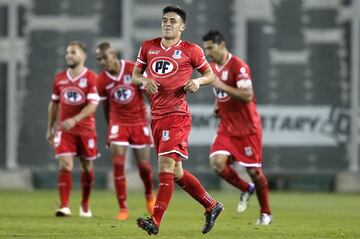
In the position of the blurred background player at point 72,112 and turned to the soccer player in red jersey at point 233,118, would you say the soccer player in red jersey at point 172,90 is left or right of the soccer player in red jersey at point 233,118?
right

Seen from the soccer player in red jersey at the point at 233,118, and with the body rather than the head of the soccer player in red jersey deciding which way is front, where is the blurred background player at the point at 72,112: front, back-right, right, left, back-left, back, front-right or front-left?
front-right

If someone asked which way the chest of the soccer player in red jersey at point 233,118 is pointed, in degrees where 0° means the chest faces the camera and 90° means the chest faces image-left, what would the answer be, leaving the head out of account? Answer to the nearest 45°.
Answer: approximately 45°

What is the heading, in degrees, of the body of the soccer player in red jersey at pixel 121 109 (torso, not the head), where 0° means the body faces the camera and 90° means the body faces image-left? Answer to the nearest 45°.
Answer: approximately 0°

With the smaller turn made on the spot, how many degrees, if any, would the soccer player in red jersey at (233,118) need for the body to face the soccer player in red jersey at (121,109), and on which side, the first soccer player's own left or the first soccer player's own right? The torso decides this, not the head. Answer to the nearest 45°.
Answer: approximately 45° to the first soccer player's own right

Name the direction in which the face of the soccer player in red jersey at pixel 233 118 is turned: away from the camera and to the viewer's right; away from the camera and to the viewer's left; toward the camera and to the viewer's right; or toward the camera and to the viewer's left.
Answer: toward the camera and to the viewer's left

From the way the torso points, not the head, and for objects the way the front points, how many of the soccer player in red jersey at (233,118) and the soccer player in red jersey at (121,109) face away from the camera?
0

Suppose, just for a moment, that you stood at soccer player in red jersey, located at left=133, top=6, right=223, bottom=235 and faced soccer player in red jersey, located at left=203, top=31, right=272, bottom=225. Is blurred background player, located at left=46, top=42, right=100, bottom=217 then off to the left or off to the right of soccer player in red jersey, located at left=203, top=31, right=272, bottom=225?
left
